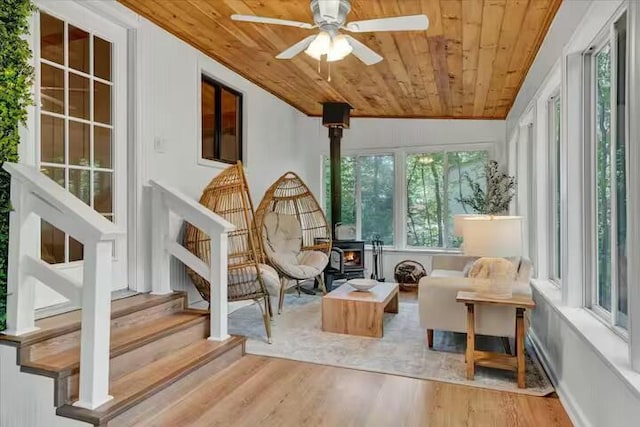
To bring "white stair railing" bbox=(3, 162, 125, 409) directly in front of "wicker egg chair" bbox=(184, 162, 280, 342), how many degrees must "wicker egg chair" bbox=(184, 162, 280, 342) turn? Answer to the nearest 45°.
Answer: approximately 135° to its right

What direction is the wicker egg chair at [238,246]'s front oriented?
to the viewer's right

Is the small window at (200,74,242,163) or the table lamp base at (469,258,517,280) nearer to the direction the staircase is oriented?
the table lamp base

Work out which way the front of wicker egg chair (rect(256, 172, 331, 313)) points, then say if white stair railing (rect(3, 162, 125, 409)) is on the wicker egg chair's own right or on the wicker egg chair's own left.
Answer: on the wicker egg chair's own right

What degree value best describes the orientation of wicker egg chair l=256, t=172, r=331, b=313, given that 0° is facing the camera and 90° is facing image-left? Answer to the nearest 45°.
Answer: approximately 315°

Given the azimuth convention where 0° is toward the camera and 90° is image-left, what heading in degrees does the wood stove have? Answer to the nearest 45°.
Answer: approximately 0°
